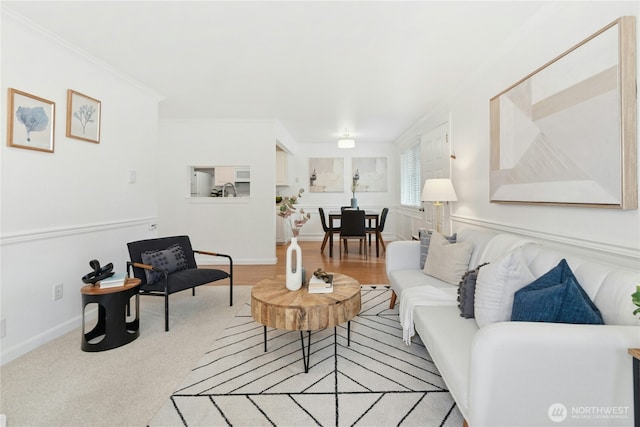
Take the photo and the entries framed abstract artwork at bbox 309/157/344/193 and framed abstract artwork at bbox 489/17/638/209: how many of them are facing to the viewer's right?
0

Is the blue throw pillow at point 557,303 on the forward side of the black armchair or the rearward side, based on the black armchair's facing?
on the forward side

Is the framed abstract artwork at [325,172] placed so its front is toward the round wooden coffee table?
yes

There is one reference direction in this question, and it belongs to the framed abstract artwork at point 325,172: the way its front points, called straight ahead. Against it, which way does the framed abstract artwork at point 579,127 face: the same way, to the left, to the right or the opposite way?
to the right

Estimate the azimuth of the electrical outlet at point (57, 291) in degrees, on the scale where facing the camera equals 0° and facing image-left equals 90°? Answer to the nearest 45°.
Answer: approximately 315°
